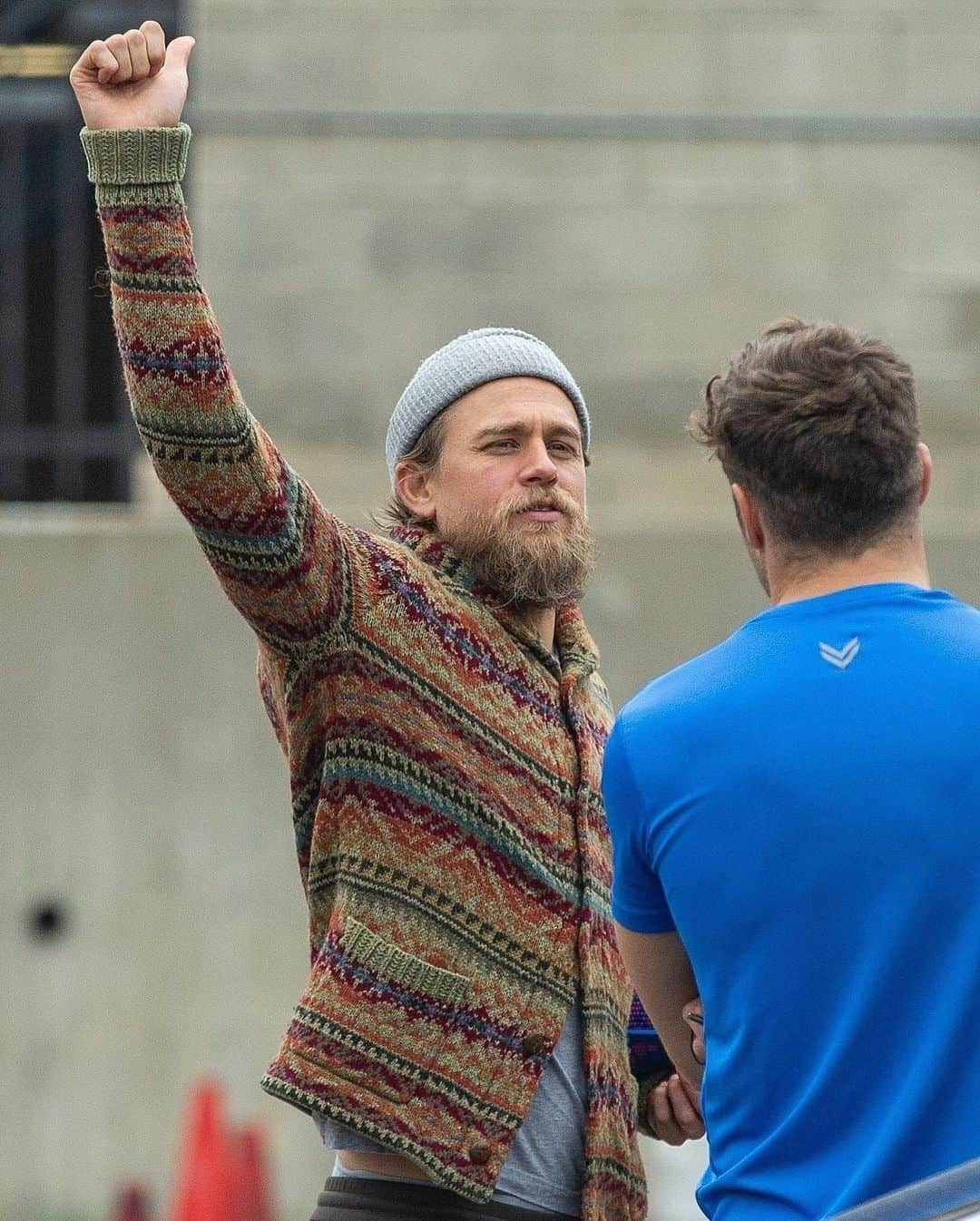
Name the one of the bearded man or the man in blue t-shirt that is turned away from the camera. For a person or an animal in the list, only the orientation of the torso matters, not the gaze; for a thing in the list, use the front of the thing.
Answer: the man in blue t-shirt

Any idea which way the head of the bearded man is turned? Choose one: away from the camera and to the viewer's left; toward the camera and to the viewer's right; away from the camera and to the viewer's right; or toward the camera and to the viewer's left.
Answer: toward the camera and to the viewer's right

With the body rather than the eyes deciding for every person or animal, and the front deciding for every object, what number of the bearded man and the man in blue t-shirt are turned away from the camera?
1

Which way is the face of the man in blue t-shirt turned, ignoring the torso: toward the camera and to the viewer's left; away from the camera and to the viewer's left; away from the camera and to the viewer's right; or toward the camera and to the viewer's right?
away from the camera and to the viewer's left

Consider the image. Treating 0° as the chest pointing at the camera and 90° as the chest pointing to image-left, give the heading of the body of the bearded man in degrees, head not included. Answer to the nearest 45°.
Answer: approximately 315°

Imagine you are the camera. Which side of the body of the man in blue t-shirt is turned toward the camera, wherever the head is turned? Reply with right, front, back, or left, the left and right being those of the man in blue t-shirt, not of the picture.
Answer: back
